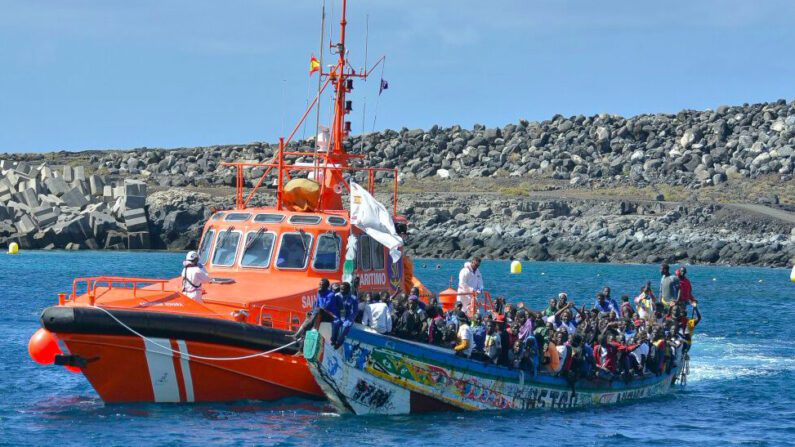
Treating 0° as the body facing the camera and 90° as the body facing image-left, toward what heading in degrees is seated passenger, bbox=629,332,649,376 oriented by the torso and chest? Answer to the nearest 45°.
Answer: approximately 45°

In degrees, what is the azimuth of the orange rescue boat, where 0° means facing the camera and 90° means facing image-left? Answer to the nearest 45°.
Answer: approximately 45°

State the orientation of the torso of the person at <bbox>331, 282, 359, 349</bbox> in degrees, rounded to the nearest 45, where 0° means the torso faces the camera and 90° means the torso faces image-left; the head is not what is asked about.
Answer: approximately 45°

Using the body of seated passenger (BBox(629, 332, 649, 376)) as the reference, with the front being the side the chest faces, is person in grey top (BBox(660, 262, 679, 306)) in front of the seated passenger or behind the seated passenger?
behind

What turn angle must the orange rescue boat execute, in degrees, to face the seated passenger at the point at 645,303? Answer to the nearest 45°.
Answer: approximately 180°

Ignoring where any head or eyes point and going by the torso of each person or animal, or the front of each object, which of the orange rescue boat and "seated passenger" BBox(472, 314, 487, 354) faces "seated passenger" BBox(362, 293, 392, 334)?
"seated passenger" BBox(472, 314, 487, 354)
